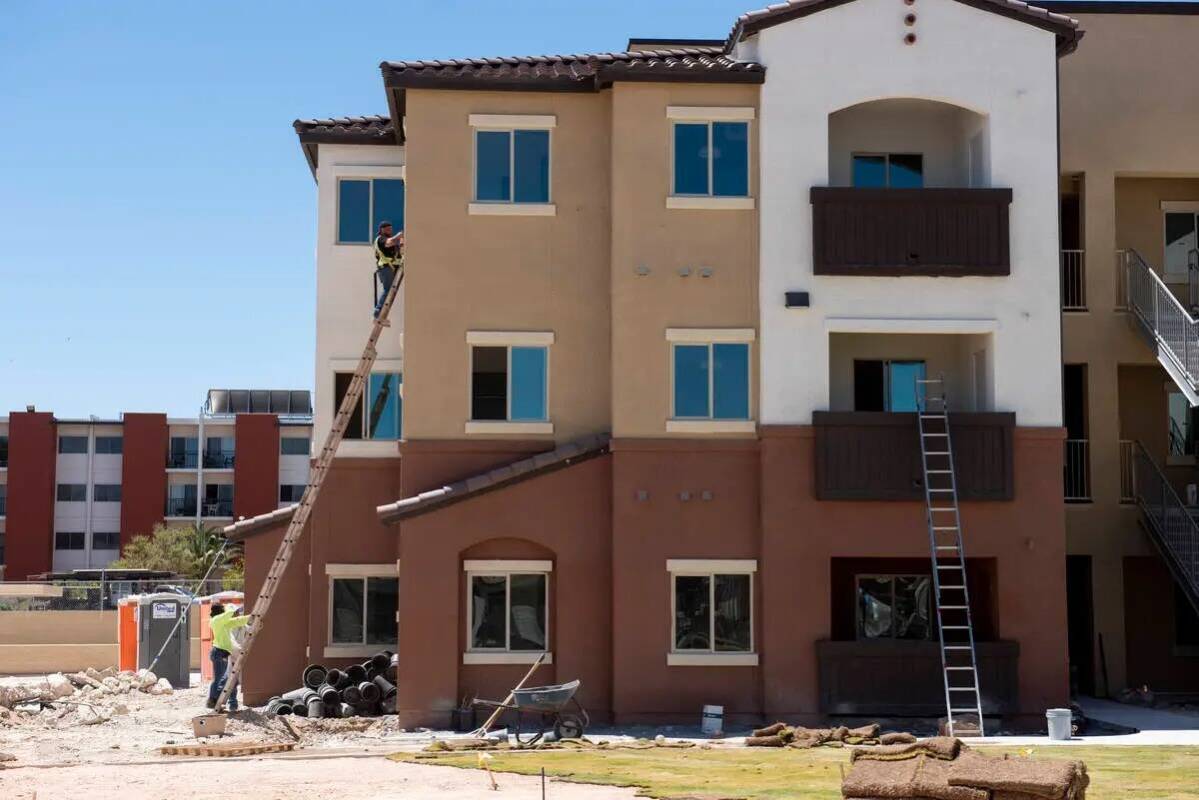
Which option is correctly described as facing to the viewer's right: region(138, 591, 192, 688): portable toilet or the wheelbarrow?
the wheelbarrow

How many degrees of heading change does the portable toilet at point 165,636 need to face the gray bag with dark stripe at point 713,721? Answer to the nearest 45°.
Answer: approximately 45° to its left

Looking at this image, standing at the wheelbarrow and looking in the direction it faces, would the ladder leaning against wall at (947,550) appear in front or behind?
in front

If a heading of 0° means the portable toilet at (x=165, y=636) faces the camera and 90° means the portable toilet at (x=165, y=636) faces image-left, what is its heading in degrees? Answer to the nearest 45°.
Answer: approximately 0°

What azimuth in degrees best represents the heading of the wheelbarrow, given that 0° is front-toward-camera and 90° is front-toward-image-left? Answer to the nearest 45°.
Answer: approximately 270°

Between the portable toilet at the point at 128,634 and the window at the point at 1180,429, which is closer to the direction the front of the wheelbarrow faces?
the window

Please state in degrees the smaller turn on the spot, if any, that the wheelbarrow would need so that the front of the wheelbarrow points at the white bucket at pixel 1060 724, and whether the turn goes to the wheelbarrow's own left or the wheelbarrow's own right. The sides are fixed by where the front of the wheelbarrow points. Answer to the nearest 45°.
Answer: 0° — it already faces it

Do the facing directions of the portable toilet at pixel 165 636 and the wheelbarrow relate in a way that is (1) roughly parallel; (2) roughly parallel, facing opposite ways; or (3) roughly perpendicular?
roughly perpendicular

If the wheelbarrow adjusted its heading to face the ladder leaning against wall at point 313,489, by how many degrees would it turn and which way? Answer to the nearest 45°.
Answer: approximately 135° to its left

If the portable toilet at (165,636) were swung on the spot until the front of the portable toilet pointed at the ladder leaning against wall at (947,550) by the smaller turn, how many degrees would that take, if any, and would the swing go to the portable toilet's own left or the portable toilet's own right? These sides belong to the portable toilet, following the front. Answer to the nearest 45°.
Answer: approximately 45° to the portable toilet's own left

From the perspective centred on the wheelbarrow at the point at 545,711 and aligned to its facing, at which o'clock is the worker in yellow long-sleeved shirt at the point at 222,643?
The worker in yellow long-sleeved shirt is roughly at 7 o'clock from the wheelbarrow.

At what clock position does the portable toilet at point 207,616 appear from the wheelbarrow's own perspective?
The portable toilet is roughly at 8 o'clock from the wheelbarrow.
